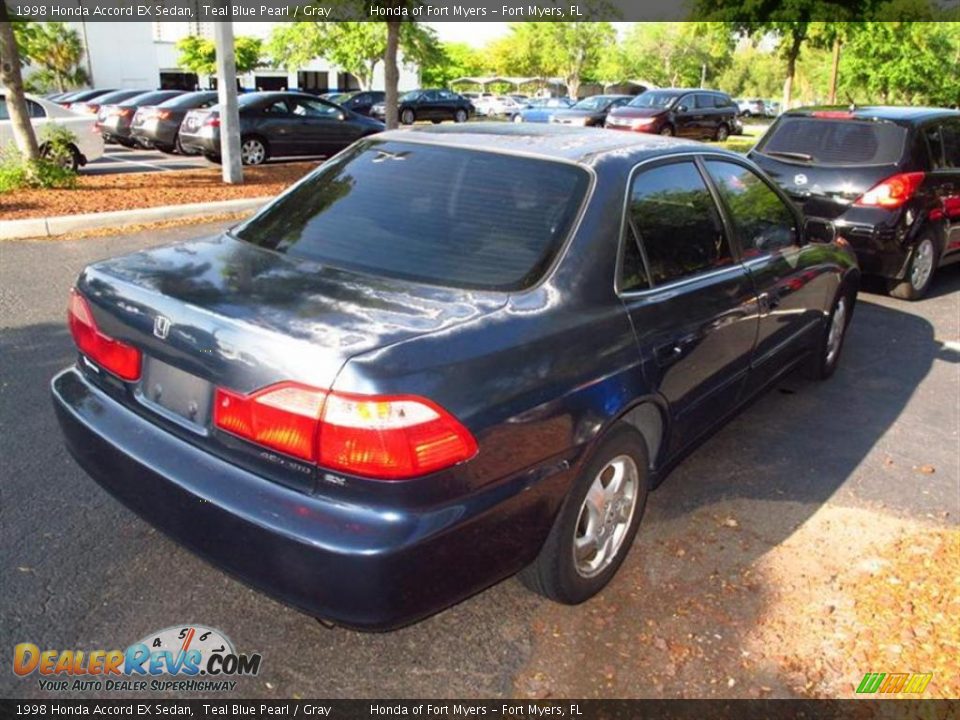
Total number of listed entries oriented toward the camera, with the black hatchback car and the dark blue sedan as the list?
0

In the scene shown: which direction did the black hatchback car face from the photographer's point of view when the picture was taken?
facing away from the viewer and to the right of the viewer

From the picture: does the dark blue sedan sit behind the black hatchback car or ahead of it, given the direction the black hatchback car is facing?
behind

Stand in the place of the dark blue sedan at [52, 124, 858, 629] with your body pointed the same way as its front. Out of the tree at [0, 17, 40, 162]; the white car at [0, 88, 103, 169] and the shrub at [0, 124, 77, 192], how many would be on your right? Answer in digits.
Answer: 0

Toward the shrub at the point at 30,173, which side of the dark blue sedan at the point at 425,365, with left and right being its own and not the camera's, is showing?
left

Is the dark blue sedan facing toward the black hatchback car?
yes

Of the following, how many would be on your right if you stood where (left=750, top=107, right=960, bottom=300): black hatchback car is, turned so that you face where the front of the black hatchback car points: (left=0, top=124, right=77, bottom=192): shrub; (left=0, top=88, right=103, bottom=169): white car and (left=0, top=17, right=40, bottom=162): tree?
0

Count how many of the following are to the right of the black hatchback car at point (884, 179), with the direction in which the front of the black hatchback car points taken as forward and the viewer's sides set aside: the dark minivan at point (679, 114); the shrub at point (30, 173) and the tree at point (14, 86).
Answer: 0

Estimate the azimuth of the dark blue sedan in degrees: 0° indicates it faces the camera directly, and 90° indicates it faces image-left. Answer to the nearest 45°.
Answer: approximately 225°

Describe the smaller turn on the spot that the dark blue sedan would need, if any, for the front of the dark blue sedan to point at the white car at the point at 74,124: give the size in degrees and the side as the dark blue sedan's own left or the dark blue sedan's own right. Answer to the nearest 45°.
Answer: approximately 90° to the dark blue sedan's own left

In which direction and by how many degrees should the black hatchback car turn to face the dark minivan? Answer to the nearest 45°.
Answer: approximately 45° to its left

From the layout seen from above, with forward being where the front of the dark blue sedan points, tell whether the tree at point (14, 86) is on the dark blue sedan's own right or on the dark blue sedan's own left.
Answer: on the dark blue sedan's own left
